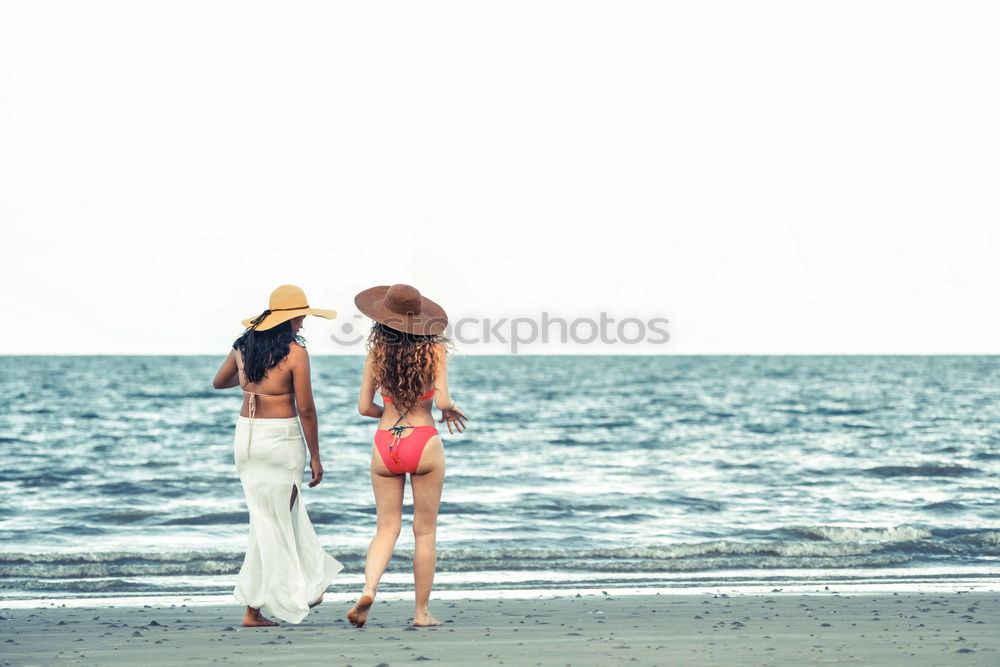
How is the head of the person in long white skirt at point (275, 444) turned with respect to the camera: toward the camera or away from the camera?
away from the camera

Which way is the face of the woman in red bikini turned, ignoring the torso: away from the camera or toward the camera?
away from the camera

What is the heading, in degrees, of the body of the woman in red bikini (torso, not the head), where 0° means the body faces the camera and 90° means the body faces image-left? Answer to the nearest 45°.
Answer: approximately 180°

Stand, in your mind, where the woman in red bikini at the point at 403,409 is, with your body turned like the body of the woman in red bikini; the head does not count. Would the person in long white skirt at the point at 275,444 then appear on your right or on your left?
on your left
